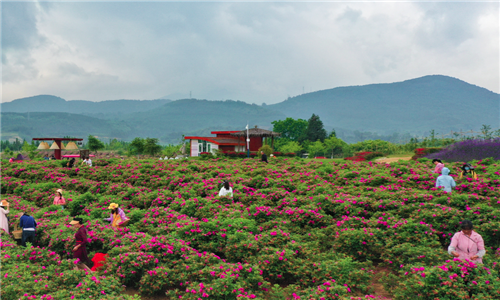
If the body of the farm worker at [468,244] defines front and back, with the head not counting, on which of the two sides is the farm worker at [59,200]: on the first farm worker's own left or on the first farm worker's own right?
on the first farm worker's own right

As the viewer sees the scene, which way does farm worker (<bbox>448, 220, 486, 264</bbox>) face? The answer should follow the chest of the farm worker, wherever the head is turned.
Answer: toward the camera

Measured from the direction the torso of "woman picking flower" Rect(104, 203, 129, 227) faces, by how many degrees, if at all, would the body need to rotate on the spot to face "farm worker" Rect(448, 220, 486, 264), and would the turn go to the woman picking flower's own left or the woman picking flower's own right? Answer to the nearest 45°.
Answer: approximately 90° to the woman picking flower's own left

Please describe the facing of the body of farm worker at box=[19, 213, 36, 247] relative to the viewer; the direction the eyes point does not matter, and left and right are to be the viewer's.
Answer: facing away from the viewer

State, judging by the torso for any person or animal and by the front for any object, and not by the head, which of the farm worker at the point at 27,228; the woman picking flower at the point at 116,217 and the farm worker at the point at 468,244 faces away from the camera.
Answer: the farm worker at the point at 27,228

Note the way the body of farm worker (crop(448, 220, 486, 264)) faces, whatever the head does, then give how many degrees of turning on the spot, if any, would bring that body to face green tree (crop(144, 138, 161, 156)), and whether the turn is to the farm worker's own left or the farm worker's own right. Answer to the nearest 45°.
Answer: approximately 135° to the farm worker's own right

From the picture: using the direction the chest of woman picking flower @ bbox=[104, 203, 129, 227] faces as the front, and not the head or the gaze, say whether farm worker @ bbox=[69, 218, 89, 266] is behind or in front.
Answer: in front

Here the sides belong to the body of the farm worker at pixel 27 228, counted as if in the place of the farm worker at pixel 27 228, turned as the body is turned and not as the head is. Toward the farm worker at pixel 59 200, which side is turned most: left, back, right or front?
front
